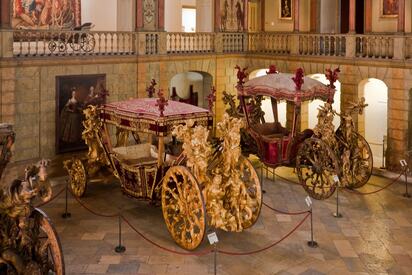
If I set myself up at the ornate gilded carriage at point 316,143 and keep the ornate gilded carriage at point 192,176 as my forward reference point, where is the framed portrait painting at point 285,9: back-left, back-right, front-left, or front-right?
back-right

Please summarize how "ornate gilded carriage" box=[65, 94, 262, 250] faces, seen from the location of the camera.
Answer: facing away from the viewer and to the left of the viewer

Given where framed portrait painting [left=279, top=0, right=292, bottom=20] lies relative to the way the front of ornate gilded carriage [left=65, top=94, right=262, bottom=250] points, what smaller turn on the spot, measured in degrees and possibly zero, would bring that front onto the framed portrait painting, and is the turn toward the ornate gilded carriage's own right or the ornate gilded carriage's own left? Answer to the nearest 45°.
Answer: approximately 45° to the ornate gilded carriage's own right
